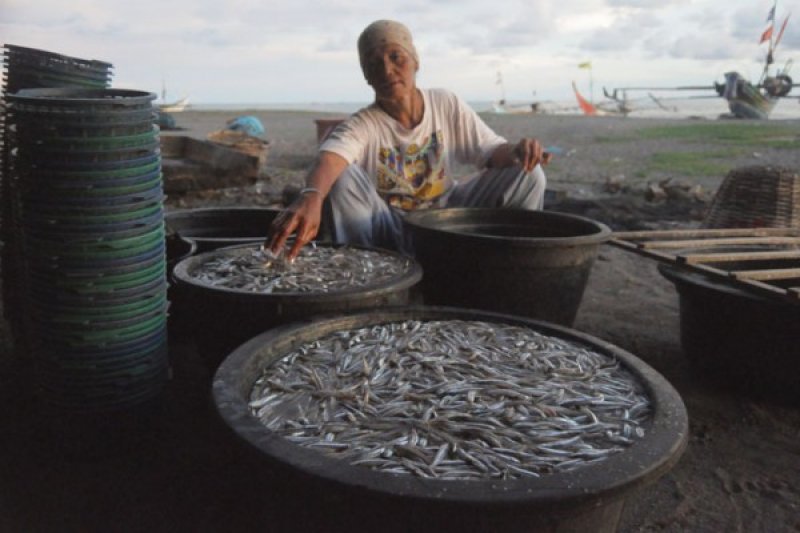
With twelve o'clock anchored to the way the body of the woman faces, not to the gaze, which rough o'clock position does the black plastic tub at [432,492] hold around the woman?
The black plastic tub is roughly at 12 o'clock from the woman.

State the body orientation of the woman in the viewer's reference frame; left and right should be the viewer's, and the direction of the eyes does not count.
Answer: facing the viewer

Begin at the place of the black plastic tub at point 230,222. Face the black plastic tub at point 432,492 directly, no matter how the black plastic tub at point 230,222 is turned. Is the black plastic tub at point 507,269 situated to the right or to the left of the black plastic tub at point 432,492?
left

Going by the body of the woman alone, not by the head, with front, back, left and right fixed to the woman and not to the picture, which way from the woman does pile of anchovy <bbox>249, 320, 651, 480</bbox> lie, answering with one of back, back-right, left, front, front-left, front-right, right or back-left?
front

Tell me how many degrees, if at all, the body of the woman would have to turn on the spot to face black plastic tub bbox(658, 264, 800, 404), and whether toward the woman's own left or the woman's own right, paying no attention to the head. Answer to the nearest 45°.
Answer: approximately 45° to the woman's own left

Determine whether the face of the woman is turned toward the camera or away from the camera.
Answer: toward the camera

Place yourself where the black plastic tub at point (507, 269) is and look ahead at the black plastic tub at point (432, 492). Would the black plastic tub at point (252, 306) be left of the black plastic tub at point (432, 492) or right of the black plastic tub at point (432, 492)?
right

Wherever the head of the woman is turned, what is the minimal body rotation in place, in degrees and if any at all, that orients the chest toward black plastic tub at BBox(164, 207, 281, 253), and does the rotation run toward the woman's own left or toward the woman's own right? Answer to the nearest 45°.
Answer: approximately 90° to the woman's own right

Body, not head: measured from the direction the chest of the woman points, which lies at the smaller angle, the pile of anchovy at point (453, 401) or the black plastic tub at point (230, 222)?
the pile of anchovy

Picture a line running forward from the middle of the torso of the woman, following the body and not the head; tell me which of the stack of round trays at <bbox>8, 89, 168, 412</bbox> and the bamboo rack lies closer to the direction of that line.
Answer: the stack of round trays

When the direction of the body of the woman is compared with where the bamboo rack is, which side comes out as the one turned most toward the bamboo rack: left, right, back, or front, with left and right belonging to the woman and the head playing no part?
left

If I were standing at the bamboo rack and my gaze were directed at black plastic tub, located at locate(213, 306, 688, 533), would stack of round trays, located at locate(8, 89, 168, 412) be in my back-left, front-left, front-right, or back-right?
front-right

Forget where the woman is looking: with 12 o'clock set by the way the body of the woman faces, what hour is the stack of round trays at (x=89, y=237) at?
The stack of round trays is roughly at 1 o'clock from the woman.

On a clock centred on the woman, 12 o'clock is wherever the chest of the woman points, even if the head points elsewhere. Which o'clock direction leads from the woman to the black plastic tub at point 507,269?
The black plastic tub is roughly at 11 o'clock from the woman.
